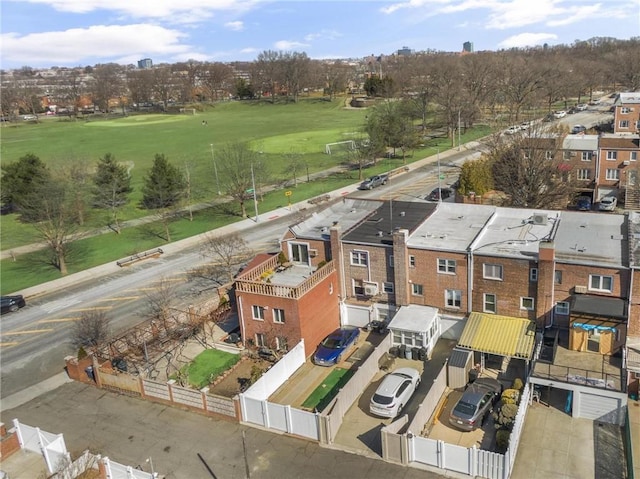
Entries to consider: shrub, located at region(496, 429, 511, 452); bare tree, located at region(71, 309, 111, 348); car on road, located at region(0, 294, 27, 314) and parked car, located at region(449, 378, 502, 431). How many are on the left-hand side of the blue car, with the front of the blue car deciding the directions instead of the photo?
2

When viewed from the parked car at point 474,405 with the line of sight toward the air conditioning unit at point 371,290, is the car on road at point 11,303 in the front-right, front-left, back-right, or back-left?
front-left
